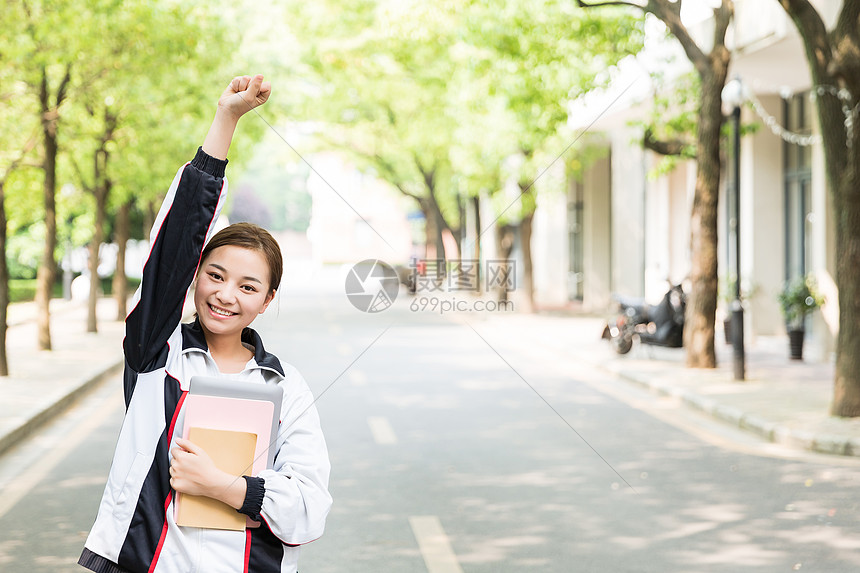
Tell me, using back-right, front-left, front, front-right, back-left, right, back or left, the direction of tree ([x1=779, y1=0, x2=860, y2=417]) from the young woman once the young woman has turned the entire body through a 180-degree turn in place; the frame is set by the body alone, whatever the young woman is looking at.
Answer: front-right

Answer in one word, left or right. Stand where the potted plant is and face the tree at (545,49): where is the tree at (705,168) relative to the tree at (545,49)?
left

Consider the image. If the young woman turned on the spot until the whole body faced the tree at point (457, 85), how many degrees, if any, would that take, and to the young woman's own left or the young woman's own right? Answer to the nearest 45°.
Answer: approximately 180°

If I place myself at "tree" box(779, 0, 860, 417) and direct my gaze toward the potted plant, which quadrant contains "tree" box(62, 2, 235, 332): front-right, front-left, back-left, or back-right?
front-left

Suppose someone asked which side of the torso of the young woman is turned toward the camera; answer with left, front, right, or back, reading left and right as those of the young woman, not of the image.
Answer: front

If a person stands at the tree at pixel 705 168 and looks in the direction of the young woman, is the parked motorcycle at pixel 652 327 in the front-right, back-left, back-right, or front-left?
back-right

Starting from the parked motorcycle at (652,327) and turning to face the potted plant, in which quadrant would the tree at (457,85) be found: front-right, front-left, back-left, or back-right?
back-left

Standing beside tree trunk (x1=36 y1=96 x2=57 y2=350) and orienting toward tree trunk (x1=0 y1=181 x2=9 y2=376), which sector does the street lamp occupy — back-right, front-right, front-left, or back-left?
front-left

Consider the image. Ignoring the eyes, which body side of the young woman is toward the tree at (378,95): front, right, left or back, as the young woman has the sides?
back

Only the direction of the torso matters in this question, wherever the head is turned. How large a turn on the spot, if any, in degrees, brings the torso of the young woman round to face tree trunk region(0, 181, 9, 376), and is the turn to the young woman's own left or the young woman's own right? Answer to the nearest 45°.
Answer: approximately 180°

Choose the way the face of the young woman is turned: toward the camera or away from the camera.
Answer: toward the camera

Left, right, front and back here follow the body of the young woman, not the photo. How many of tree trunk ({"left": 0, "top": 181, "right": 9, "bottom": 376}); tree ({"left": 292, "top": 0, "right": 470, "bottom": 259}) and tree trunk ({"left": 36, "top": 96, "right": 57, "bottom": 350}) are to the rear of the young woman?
3

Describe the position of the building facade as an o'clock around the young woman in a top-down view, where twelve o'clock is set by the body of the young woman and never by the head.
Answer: The building facade is roughly at 7 o'clock from the young woman.

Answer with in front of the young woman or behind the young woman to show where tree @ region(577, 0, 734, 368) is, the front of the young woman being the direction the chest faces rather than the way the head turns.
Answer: behind

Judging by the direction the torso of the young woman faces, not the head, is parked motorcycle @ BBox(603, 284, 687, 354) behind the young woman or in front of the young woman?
behind
